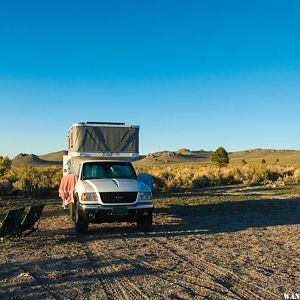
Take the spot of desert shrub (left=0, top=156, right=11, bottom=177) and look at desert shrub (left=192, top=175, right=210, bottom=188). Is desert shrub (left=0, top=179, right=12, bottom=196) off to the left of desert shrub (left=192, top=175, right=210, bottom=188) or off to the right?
right

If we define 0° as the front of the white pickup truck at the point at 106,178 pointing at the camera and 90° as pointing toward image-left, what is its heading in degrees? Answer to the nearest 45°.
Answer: approximately 0°

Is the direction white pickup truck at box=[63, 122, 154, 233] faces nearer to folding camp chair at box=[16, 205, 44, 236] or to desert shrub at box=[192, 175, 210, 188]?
the folding camp chair

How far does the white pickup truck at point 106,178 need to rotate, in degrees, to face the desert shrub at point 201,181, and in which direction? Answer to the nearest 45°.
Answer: approximately 180°

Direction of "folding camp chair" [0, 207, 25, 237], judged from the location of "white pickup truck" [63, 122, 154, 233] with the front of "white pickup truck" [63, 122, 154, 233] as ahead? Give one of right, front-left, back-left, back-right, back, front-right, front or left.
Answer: front-right

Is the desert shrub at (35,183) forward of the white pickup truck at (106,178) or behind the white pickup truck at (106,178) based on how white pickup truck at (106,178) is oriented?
behind

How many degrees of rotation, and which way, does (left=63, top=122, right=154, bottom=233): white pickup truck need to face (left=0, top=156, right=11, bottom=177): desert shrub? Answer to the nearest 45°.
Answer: approximately 180°

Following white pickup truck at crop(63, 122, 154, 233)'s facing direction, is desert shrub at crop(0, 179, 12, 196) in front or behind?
behind
